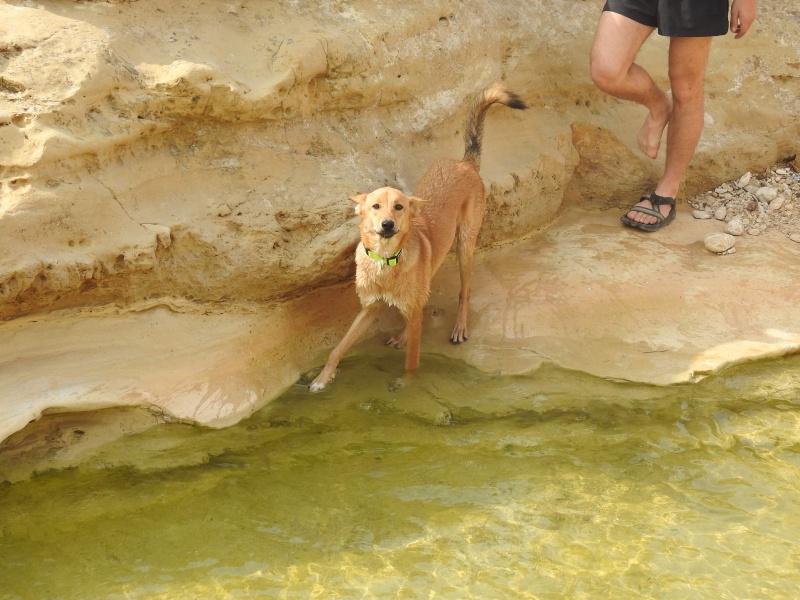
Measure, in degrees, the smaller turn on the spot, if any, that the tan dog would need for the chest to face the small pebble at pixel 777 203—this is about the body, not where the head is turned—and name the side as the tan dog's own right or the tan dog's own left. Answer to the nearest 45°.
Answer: approximately 180°

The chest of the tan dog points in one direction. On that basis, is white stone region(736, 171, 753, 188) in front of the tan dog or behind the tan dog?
behind

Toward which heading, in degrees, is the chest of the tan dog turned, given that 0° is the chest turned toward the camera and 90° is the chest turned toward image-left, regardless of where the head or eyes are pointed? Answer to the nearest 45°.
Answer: approximately 45°

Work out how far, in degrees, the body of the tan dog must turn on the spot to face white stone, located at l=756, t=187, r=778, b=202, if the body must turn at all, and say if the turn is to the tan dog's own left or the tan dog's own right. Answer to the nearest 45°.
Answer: approximately 180°

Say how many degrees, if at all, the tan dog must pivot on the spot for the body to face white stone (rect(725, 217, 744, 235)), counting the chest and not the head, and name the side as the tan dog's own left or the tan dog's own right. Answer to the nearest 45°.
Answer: approximately 180°

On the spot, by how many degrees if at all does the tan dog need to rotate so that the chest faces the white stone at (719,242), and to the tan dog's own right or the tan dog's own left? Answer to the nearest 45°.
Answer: approximately 180°
